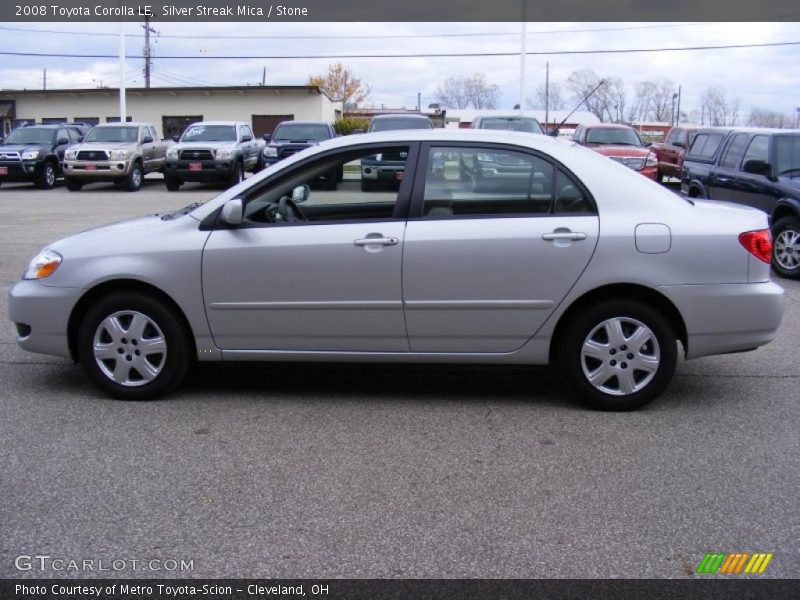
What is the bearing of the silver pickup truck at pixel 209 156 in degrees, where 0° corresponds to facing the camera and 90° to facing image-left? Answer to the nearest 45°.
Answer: approximately 45°

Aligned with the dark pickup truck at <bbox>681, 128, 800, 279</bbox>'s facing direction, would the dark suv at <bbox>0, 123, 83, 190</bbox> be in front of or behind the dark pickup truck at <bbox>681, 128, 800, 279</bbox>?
behind

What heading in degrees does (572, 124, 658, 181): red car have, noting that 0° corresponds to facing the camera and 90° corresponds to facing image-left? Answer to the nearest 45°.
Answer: approximately 315°

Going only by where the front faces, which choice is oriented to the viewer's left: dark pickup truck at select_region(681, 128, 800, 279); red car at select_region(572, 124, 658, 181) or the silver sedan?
the silver sedan

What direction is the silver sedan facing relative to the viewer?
to the viewer's left

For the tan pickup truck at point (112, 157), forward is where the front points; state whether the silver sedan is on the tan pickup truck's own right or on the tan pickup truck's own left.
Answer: on the tan pickup truck's own left

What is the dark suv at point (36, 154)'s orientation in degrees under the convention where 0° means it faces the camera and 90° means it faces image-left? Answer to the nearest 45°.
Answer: approximately 45°

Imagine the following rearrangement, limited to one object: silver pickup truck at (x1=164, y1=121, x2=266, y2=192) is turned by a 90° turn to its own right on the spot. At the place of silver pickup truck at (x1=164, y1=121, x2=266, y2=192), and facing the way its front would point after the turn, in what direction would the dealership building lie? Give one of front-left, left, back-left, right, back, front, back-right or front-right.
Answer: front-right

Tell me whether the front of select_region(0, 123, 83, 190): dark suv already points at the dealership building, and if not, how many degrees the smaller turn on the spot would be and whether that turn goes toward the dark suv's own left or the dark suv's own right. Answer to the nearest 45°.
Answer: approximately 135° to the dark suv's own right

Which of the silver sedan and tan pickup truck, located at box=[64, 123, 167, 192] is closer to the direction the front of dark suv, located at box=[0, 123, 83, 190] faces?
the silver sedan

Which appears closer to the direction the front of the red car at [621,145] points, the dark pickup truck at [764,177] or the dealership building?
the dark pickup truck

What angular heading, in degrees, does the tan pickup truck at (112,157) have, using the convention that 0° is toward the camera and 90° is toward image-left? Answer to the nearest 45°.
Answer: approximately 45°

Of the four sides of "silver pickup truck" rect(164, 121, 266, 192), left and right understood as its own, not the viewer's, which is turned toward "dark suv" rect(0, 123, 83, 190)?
right

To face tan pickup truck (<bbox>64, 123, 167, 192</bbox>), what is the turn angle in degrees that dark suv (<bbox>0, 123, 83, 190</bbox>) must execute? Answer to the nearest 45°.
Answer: approximately 90° to its left
